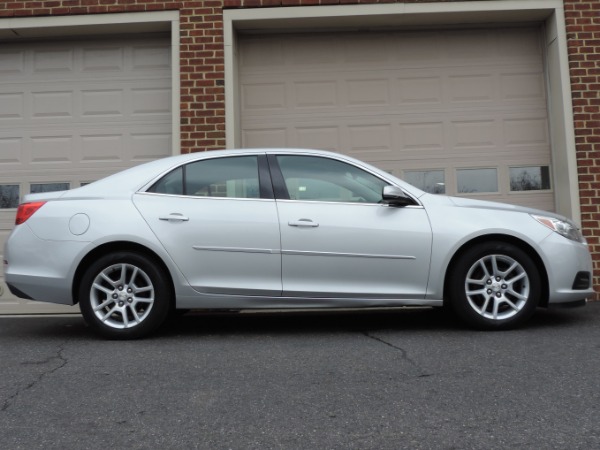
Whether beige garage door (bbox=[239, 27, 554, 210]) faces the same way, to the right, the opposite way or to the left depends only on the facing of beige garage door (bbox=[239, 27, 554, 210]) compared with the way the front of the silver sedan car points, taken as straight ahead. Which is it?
to the right

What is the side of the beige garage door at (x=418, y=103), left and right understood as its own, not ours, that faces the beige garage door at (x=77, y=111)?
right

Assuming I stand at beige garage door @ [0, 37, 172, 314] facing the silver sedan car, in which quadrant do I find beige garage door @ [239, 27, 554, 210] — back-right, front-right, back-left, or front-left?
front-left

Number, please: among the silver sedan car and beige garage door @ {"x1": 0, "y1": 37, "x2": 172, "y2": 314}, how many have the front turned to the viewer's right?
1

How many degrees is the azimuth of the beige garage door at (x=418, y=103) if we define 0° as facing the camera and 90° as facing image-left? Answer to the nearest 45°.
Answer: approximately 0°

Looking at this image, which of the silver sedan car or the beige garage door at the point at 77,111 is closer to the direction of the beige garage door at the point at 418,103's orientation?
the silver sedan car

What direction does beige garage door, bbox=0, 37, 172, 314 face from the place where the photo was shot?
facing the viewer

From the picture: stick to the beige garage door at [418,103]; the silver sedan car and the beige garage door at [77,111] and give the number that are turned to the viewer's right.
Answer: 1

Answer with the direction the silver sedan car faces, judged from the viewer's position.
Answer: facing to the right of the viewer

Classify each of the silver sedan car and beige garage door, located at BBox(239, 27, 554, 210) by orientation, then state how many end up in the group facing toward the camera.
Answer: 1

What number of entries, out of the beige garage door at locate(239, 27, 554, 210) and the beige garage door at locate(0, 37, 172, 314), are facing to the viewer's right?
0

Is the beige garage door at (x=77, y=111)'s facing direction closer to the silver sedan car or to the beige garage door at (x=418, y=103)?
the silver sedan car

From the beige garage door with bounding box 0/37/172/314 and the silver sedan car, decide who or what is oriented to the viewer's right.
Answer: the silver sedan car

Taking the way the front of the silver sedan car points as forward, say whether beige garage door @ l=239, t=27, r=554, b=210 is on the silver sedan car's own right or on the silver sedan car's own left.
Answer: on the silver sedan car's own left

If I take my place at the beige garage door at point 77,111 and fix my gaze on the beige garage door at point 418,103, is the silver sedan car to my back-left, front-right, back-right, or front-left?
front-right
